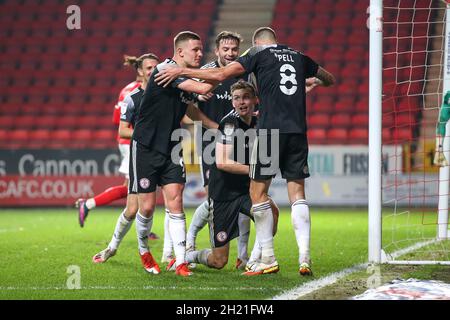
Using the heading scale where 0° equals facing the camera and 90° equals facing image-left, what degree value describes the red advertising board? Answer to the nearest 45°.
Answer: approximately 0°

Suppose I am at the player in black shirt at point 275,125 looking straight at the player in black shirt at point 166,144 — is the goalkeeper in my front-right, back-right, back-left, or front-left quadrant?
back-right

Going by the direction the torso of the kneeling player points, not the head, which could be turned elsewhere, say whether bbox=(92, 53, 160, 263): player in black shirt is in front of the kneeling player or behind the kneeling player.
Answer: behind

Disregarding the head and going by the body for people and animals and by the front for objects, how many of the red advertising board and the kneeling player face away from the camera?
0

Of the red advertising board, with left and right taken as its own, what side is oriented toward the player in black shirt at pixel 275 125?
front

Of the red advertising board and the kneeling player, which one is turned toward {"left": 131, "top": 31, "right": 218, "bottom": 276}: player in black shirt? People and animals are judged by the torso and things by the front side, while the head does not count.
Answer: the red advertising board

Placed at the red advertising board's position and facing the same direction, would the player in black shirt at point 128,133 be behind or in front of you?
in front

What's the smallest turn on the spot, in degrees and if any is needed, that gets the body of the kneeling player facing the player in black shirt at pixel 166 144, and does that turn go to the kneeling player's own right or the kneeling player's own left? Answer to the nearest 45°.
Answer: approximately 90° to the kneeling player's own right

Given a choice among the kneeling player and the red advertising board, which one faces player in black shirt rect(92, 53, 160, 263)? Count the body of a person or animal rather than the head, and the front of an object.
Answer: the red advertising board

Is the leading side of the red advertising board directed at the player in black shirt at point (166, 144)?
yes

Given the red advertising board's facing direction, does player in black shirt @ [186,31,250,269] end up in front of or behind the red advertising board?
in front

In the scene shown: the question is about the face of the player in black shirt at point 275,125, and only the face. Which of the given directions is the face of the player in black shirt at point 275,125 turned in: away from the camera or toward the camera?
away from the camera
